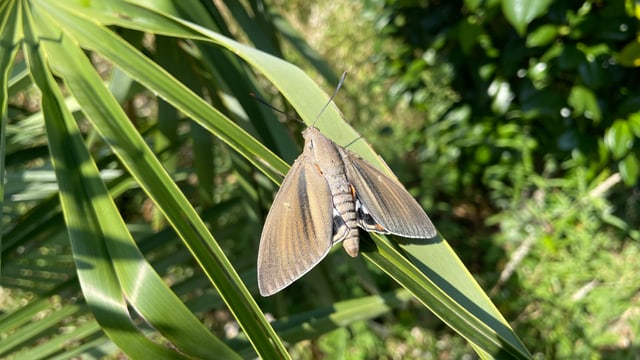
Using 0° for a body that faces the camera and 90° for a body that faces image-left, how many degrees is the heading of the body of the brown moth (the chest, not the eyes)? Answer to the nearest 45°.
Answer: approximately 180°

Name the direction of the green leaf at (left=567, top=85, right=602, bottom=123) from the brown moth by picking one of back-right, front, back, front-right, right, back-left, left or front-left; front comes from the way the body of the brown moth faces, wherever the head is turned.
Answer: front-right

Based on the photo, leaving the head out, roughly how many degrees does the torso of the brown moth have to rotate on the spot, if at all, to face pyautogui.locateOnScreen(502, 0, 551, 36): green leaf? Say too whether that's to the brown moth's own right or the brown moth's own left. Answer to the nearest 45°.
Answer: approximately 45° to the brown moth's own right

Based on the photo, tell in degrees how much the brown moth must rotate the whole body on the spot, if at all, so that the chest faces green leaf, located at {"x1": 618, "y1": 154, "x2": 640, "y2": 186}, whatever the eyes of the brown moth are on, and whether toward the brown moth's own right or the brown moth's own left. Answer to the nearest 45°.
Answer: approximately 45° to the brown moth's own right

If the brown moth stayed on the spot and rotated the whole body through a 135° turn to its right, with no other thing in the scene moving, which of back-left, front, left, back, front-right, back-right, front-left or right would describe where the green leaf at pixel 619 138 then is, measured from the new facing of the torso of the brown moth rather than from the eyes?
left
